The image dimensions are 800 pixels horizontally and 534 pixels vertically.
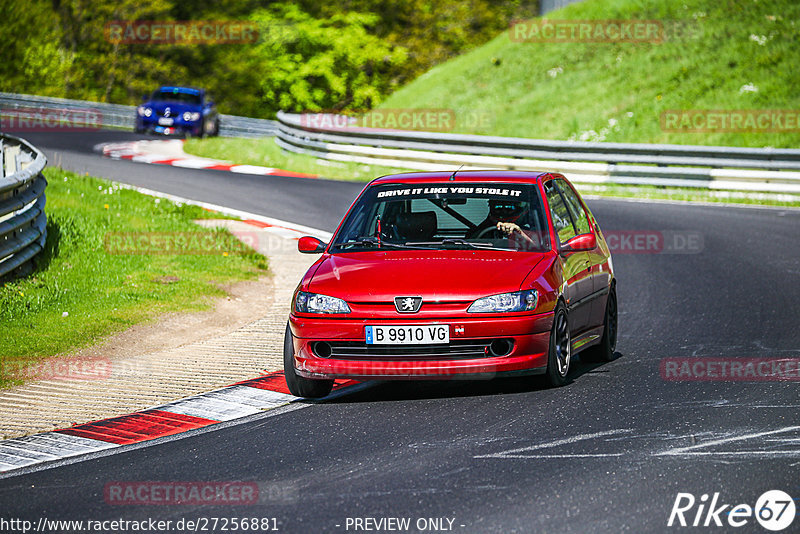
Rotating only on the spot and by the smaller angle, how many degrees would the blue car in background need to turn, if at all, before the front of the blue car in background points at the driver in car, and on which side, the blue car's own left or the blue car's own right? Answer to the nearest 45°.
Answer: approximately 45° to the blue car's own left

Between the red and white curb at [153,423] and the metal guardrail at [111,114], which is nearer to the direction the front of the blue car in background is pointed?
the red and white curb

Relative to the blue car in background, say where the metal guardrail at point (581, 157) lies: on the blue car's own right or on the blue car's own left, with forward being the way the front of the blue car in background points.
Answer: on the blue car's own left

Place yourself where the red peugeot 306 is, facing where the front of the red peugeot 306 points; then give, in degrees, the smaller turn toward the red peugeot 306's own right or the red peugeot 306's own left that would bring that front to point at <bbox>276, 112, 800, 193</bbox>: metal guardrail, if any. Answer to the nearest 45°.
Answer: approximately 180°

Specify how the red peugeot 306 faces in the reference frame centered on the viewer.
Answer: facing the viewer

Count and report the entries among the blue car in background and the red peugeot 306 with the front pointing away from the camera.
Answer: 0

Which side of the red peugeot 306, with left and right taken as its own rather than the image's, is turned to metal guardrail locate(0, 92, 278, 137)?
back

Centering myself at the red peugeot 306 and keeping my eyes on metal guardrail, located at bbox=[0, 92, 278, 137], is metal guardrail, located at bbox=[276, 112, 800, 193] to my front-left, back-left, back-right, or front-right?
front-right

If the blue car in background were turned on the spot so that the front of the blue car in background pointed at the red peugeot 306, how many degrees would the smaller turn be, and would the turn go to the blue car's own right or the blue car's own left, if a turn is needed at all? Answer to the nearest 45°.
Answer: approximately 45° to the blue car's own left

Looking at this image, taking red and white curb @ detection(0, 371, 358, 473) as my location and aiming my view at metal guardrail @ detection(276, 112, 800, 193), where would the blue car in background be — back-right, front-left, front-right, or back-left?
front-left

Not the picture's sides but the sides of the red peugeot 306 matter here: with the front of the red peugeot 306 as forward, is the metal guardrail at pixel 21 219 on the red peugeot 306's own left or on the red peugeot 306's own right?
on the red peugeot 306's own right

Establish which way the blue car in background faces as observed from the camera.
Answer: facing the viewer and to the left of the viewer

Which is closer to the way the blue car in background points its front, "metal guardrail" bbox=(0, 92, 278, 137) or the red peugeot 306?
the red peugeot 306

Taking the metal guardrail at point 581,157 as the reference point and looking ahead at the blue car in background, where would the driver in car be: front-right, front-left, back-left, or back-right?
back-left

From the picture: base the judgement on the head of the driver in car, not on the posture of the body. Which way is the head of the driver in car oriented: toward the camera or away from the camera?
toward the camera
